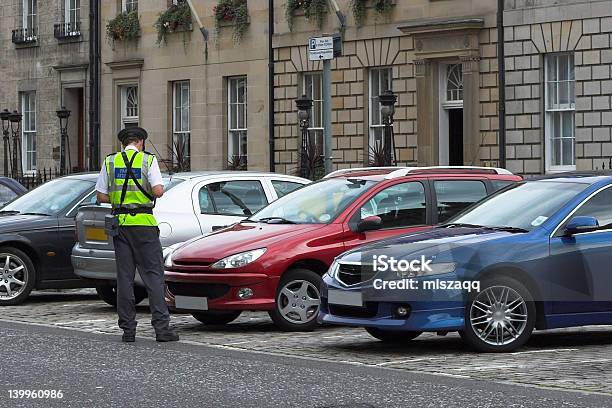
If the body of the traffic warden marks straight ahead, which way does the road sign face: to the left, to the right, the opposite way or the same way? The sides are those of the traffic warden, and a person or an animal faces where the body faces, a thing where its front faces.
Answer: the opposite way

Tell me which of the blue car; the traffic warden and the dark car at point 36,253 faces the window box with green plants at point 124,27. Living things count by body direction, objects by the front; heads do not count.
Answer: the traffic warden

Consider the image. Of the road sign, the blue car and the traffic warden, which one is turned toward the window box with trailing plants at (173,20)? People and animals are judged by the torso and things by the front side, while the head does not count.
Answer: the traffic warden

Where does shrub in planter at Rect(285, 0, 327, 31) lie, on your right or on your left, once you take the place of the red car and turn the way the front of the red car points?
on your right

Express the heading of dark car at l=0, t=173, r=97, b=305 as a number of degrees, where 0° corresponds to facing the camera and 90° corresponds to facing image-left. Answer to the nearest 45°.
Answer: approximately 45°

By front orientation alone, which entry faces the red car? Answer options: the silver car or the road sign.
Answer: the road sign

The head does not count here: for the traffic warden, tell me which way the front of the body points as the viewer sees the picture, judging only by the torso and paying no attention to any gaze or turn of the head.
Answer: away from the camera

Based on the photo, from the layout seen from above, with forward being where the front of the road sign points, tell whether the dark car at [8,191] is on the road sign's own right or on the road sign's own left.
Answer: on the road sign's own right

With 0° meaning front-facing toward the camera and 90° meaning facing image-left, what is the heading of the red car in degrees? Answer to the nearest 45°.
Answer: approximately 45°

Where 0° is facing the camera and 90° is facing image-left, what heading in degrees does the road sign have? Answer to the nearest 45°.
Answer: approximately 0°
